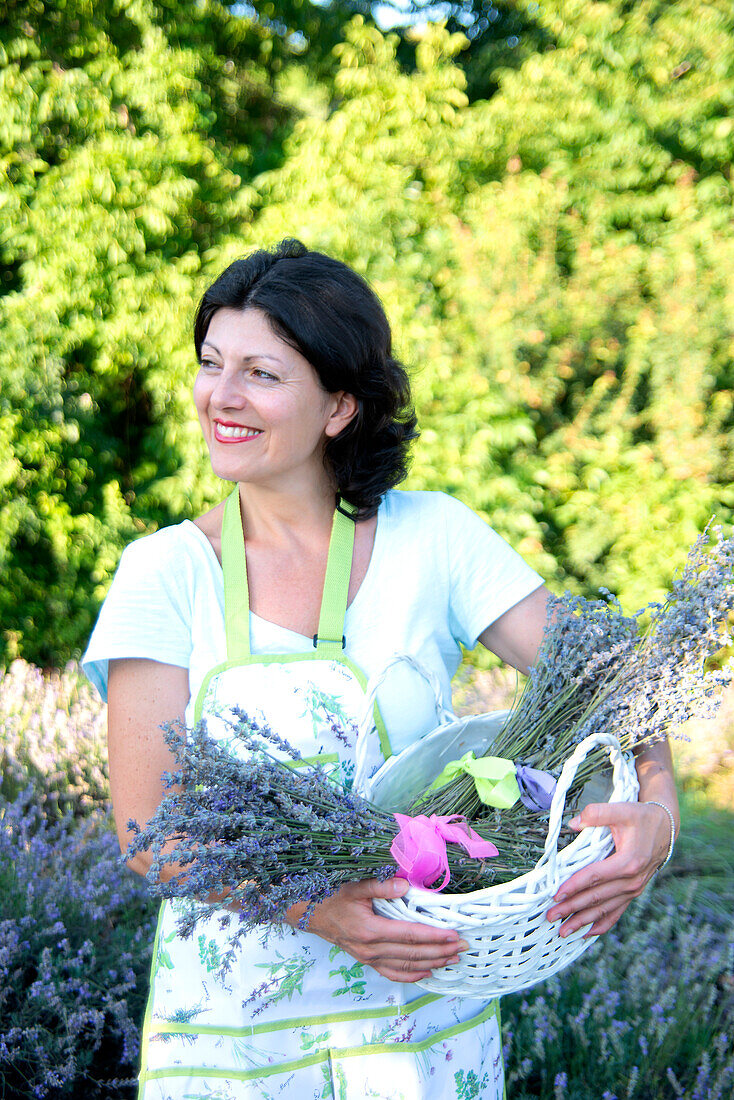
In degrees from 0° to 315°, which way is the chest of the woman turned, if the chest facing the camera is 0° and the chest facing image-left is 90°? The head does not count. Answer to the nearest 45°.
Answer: approximately 0°
